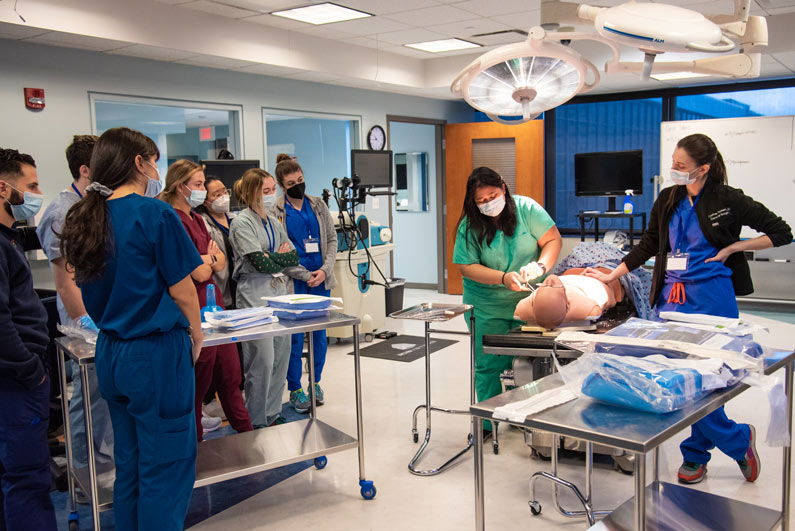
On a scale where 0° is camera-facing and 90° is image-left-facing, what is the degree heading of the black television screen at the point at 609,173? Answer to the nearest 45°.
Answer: approximately 0°

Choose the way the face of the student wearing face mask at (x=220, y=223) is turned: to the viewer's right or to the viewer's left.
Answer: to the viewer's right

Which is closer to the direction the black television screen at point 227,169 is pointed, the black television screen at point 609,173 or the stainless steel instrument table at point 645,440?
the stainless steel instrument table

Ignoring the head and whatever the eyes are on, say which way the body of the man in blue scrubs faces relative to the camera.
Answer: to the viewer's right

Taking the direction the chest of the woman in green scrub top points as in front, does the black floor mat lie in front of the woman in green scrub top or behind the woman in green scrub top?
behind

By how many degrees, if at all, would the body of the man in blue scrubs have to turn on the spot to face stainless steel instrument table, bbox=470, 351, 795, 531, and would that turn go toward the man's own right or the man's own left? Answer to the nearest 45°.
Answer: approximately 45° to the man's own right

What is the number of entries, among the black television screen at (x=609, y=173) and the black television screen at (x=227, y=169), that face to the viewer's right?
0

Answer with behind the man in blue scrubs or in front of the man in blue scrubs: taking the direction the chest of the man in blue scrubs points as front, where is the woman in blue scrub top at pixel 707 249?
in front

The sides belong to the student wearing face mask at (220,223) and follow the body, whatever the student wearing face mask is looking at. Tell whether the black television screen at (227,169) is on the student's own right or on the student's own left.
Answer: on the student's own left

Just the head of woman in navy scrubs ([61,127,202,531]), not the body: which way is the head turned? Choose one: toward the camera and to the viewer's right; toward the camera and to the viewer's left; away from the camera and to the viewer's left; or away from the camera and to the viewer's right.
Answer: away from the camera and to the viewer's right

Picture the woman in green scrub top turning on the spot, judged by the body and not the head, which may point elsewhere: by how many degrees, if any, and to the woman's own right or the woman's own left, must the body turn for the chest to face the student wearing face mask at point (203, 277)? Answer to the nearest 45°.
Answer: approximately 135° to the woman's own right

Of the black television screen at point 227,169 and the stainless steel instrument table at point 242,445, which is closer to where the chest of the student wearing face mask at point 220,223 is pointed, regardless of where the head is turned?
the stainless steel instrument table

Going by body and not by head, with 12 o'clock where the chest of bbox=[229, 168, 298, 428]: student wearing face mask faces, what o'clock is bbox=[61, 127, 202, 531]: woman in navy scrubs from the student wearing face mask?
The woman in navy scrubs is roughly at 2 o'clock from the student wearing face mask.

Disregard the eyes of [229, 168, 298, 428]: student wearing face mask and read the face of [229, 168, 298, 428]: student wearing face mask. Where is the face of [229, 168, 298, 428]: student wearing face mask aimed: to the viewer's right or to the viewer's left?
to the viewer's right
